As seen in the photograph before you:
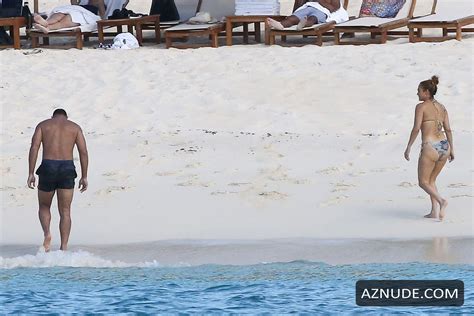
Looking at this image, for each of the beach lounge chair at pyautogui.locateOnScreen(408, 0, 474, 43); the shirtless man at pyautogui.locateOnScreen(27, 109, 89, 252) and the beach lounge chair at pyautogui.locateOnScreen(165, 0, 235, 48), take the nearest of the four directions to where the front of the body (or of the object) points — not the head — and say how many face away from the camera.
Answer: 1

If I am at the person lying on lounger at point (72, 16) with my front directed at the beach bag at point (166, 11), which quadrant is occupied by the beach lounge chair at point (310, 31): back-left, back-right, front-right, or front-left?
front-right

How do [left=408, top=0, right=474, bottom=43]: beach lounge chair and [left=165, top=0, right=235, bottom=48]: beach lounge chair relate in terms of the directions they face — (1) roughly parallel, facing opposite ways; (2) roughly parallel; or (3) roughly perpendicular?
roughly parallel

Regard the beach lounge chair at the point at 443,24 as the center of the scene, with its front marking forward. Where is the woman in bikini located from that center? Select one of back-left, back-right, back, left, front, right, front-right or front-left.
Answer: front-left

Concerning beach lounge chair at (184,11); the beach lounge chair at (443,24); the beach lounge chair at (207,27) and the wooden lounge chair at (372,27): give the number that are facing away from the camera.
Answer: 0

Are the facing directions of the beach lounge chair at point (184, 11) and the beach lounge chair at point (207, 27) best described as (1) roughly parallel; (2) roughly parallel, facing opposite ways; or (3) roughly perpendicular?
roughly parallel

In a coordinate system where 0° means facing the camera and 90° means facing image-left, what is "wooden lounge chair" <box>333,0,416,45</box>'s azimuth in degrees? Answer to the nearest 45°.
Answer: approximately 45°

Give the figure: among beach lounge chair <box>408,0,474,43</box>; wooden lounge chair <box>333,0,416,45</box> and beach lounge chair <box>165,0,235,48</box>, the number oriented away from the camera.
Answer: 0

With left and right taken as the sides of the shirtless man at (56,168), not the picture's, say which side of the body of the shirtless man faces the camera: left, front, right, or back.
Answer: back

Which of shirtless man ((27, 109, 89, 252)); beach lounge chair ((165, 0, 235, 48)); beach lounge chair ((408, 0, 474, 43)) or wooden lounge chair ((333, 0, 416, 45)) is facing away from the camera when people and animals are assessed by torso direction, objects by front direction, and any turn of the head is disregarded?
the shirtless man

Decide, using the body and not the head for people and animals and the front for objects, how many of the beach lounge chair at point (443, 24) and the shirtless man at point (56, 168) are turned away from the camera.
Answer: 1

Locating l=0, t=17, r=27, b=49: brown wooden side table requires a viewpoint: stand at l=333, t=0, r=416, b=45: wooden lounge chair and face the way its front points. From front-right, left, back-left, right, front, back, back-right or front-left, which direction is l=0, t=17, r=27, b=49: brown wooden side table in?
front-right

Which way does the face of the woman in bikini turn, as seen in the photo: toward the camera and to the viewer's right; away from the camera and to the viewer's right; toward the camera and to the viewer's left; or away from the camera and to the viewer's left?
away from the camera and to the viewer's left

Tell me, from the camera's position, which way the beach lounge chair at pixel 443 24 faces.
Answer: facing the viewer and to the left of the viewer

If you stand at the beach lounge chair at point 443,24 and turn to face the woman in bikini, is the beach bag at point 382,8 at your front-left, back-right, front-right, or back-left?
back-right
